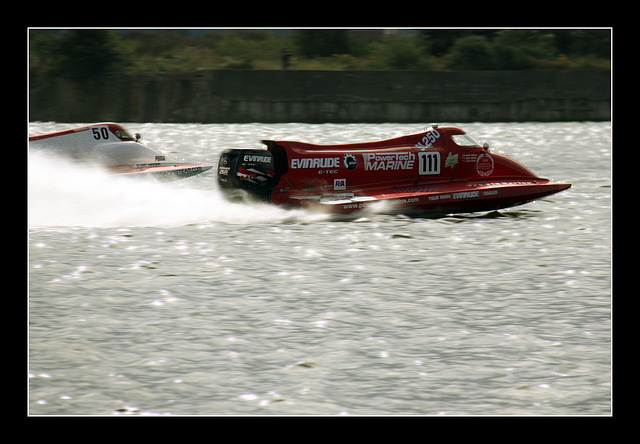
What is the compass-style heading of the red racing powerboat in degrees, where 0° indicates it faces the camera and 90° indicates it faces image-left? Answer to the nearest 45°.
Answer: approximately 270°

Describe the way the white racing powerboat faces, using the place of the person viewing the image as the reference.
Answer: facing to the right of the viewer

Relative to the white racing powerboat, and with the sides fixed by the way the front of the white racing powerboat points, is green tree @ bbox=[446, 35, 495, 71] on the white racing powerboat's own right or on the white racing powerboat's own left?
on the white racing powerboat's own left

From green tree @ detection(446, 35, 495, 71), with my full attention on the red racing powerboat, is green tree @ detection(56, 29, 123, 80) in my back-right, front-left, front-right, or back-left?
front-right

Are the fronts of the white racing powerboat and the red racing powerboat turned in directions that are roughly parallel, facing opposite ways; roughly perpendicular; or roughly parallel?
roughly parallel

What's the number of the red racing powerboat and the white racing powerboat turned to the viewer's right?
2

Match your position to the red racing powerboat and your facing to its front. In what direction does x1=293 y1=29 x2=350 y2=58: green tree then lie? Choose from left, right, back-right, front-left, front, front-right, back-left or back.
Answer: left

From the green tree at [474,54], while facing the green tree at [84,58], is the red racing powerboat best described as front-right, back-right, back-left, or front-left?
front-left

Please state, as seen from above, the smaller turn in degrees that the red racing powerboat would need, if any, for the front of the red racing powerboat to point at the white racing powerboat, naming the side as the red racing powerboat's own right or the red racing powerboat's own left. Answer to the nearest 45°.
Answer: approximately 135° to the red racing powerboat's own left

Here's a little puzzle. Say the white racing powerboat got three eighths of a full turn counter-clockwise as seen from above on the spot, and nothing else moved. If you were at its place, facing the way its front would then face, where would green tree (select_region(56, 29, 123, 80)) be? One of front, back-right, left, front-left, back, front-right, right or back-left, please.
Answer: front-right

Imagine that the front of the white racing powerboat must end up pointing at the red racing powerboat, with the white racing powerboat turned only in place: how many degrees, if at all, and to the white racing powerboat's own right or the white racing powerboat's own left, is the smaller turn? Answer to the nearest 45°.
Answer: approximately 45° to the white racing powerboat's own right

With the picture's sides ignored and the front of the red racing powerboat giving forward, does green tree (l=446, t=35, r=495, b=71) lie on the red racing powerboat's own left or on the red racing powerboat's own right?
on the red racing powerboat's own left

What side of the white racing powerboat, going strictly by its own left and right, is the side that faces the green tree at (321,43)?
left
